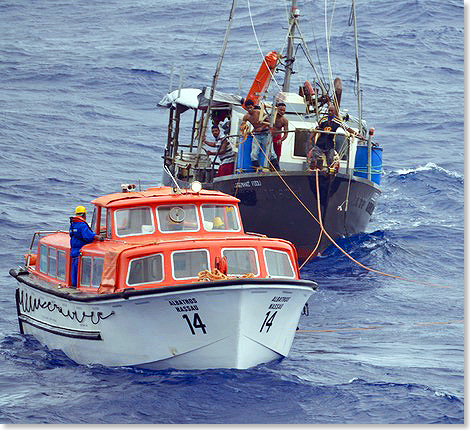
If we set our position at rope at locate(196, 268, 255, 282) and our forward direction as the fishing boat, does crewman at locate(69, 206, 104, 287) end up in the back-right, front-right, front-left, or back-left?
front-left

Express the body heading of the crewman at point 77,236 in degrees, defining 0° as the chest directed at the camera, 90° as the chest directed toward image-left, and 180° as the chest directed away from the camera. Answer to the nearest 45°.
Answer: approximately 225°

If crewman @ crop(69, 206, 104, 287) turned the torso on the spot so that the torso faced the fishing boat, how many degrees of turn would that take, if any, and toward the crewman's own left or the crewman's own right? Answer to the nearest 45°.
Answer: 0° — they already face it

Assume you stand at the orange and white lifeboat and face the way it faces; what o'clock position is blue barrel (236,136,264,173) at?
The blue barrel is roughly at 8 o'clock from the orange and white lifeboat.

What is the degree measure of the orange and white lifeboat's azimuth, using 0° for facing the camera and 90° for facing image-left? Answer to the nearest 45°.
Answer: approximately 315°

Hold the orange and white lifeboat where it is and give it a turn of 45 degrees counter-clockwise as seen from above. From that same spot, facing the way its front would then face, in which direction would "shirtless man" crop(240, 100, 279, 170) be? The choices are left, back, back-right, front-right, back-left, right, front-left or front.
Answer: left

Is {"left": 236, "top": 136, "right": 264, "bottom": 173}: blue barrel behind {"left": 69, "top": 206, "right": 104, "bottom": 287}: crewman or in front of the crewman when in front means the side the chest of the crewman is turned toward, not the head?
in front

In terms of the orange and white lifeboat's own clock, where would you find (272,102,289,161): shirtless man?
The shirtless man is roughly at 8 o'clock from the orange and white lifeboat.

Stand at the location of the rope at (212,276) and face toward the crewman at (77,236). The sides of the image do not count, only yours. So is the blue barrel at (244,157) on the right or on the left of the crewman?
right

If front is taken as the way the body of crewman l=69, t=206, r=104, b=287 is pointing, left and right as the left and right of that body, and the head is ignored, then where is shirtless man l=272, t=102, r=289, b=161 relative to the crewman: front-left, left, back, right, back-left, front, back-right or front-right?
front

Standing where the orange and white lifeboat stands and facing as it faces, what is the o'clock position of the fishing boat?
The fishing boat is roughly at 8 o'clock from the orange and white lifeboat.
